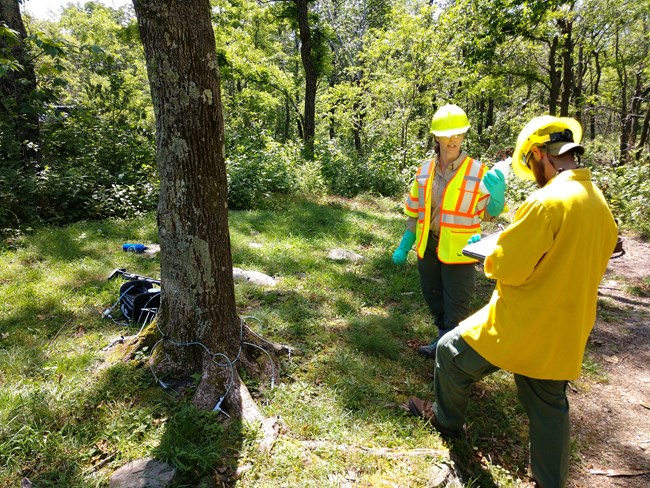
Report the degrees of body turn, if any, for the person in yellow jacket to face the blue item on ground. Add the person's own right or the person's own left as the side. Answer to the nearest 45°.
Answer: approximately 45° to the person's own left

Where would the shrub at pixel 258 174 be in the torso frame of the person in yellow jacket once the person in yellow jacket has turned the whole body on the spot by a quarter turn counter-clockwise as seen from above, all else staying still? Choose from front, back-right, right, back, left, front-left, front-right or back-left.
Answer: right

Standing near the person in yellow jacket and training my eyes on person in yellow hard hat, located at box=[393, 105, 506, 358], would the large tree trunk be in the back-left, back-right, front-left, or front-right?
front-left

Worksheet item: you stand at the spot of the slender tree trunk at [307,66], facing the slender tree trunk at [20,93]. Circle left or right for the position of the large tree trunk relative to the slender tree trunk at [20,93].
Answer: left

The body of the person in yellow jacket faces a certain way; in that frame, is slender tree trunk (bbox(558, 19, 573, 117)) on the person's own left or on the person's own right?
on the person's own right

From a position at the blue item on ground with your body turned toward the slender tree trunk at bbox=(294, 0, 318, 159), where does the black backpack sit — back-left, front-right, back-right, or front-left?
back-right

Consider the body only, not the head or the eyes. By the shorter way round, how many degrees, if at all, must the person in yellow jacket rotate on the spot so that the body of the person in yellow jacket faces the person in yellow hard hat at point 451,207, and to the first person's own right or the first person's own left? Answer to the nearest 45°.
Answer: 0° — they already face them

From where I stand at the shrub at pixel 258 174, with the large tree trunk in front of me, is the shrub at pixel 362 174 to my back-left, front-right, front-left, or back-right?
back-left

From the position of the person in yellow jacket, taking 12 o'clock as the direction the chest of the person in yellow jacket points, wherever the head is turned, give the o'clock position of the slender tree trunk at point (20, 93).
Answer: The slender tree trunk is roughly at 11 o'clock from the person in yellow jacket.

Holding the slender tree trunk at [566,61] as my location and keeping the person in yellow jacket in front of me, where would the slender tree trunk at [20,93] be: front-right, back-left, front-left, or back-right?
front-right

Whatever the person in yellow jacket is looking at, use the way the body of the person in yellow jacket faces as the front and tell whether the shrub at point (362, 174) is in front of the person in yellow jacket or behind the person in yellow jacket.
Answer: in front

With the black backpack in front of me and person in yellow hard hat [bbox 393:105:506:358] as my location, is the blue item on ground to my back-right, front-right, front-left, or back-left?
front-right

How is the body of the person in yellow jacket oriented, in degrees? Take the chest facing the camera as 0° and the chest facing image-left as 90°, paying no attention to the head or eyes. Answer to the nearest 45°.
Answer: approximately 135°

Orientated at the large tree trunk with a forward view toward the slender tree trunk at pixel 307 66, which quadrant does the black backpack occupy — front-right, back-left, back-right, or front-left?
front-left

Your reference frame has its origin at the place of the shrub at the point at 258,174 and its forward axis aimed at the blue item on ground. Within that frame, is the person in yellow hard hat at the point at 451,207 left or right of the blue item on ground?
left

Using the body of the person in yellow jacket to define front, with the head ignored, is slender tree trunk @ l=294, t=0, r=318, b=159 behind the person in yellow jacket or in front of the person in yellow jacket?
in front

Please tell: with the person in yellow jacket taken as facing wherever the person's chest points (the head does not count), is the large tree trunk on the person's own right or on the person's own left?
on the person's own left
